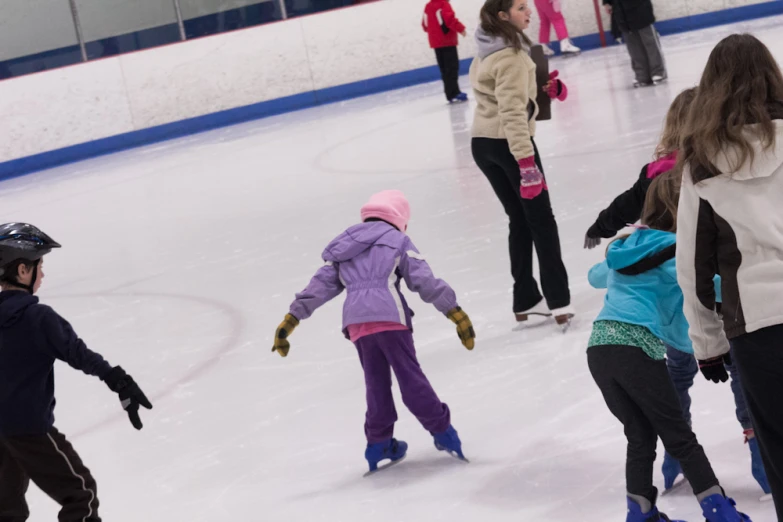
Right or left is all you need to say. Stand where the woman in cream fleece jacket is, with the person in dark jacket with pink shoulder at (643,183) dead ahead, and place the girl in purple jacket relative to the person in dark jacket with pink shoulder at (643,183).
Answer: right

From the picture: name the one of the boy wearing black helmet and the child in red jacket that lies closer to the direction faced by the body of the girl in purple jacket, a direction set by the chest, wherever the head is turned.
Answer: the child in red jacket

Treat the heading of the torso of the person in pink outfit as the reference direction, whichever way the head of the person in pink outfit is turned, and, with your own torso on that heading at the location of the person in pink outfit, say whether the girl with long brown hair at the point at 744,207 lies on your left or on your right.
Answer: on your right

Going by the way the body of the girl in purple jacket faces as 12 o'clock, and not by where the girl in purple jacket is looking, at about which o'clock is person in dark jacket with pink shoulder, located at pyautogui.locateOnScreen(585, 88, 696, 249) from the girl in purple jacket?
The person in dark jacket with pink shoulder is roughly at 2 o'clock from the girl in purple jacket.

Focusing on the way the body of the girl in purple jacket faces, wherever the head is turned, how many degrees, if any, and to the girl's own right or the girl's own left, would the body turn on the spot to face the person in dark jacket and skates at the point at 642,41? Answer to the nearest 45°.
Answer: approximately 45° to the girl's own left

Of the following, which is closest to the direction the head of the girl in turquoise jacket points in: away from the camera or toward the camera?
away from the camera

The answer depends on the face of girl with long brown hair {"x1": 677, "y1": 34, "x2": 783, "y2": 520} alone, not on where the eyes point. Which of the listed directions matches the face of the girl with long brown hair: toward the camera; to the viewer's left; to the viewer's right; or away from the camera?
away from the camera

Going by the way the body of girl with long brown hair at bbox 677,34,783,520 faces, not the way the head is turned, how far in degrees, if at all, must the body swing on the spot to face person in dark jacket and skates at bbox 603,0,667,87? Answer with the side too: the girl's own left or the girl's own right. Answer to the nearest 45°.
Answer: approximately 45° to the girl's own right

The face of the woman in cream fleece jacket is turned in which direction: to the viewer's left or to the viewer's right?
to the viewer's right

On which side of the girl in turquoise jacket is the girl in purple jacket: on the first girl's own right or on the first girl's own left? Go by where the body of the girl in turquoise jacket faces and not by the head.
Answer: on the first girl's own left

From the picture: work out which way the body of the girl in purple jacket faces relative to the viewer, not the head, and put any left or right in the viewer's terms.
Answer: facing away from the viewer and to the right of the viewer

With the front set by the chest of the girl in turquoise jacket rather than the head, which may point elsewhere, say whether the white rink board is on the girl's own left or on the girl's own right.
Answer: on the girl's own left

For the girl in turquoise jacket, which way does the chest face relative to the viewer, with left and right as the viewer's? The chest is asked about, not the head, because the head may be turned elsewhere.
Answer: facing away from the viewer and to the right of the viewer

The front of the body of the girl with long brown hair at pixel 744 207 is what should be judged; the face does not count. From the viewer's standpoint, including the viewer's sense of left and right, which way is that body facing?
facing away from the viewer and to the left of the viewer

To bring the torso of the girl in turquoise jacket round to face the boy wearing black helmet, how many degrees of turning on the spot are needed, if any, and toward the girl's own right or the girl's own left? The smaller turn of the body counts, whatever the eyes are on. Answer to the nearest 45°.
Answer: approximately 135° to the girl's own left
